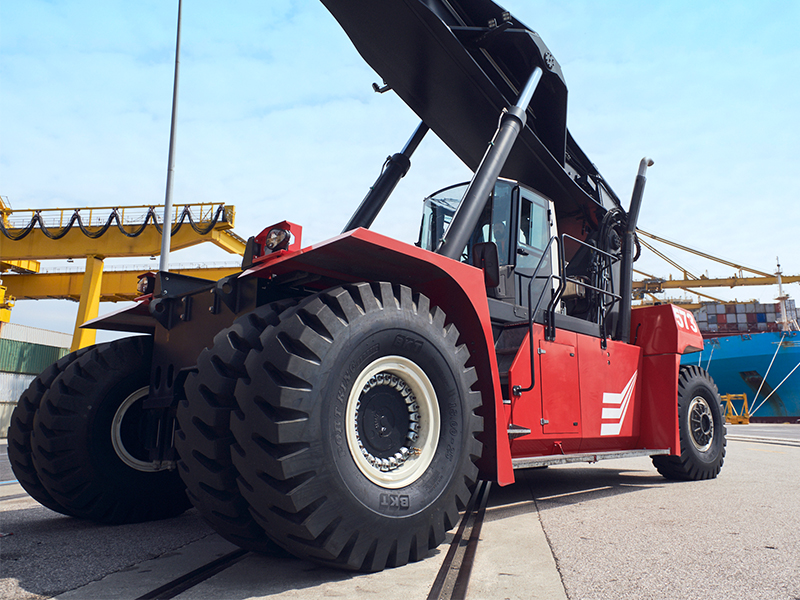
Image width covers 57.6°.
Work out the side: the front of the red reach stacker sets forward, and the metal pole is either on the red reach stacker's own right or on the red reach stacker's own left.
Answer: on the red reach stacker's own right

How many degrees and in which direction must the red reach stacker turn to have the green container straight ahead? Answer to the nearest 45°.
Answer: approximately 90° to its right

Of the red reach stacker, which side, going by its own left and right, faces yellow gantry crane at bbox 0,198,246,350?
right

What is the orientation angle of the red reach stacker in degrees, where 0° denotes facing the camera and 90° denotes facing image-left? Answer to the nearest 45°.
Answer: approximately 45°

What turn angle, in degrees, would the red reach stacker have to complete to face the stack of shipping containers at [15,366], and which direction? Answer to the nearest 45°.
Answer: approximately 90° to its right
